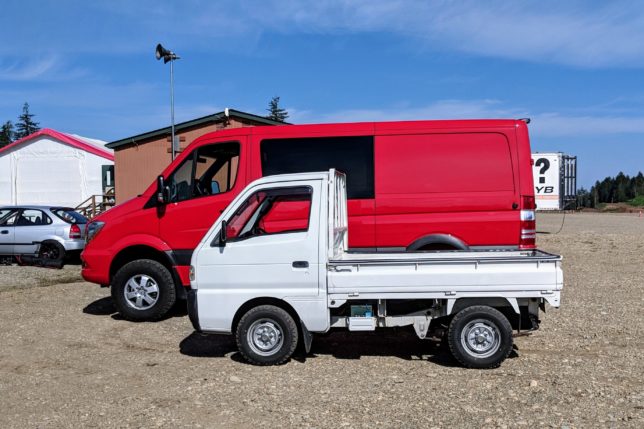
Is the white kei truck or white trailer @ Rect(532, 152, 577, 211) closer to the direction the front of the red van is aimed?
the white kei truck

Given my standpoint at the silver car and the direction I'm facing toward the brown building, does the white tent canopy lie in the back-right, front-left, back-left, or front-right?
front-left

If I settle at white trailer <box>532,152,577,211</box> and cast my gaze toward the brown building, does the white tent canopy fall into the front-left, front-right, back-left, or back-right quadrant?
front-right

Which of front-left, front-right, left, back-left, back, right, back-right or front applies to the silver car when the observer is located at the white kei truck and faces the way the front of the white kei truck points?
front-right

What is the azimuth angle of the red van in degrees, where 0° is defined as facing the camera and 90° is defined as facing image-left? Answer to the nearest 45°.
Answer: approximately 90°

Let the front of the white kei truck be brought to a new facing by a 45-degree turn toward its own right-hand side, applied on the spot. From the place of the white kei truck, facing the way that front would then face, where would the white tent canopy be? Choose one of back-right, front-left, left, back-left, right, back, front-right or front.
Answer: front

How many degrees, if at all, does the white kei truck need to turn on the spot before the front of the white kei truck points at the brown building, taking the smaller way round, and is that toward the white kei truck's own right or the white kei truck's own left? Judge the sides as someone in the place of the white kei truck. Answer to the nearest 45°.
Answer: approximately 45° to the white kei truck's own right

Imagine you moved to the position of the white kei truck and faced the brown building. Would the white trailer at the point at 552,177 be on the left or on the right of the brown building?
right

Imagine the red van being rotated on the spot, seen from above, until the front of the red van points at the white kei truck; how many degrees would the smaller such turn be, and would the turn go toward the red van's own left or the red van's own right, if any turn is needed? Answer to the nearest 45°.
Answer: approximately 90° to the red van's own left

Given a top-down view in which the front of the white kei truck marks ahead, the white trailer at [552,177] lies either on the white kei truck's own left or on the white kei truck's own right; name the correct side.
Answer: on the white kei truck's own right

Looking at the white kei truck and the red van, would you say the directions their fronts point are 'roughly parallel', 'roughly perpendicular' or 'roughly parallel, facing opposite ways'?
roughly parallel

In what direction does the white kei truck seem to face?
to the viewer's left

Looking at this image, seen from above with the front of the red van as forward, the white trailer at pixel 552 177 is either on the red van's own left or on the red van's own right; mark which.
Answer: on the red van's own right

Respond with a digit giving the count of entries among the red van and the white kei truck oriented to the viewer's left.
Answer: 2

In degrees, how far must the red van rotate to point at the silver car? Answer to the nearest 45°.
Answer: approximately 45° to its right
